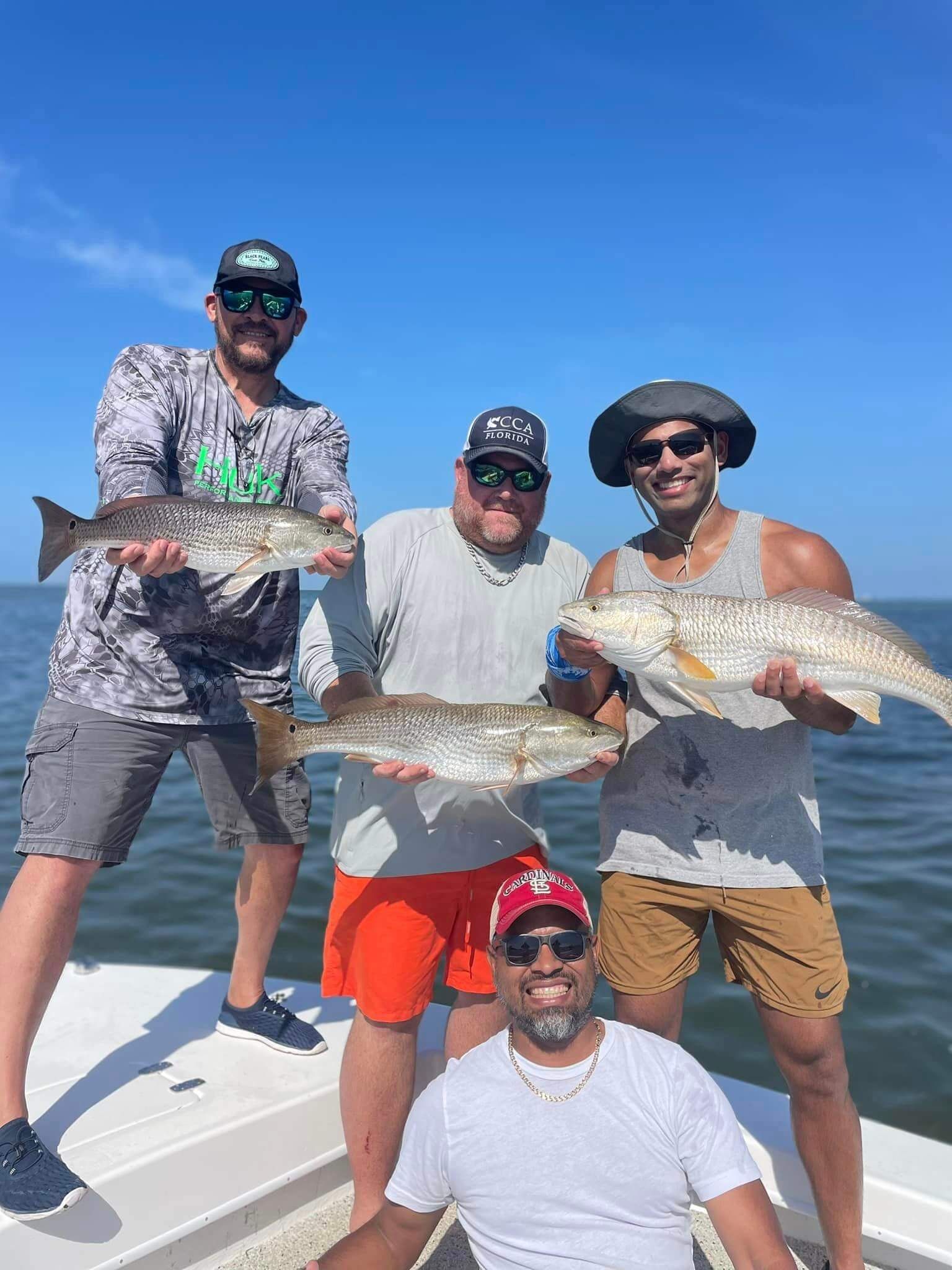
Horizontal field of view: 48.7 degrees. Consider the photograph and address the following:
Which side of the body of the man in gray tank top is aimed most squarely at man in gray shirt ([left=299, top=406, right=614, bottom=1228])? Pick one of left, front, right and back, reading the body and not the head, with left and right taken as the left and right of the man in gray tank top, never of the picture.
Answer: right

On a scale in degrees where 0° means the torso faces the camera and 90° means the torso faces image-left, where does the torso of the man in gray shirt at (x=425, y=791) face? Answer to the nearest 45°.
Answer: approximately 0°

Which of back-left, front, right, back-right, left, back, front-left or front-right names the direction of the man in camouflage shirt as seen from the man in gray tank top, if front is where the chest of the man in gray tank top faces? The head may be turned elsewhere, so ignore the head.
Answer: right

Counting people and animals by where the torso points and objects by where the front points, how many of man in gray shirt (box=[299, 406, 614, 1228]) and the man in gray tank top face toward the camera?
2

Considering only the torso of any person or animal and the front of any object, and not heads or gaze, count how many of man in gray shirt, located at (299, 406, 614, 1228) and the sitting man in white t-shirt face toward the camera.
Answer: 2

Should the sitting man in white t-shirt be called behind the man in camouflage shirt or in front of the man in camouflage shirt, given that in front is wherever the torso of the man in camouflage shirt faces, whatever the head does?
in front

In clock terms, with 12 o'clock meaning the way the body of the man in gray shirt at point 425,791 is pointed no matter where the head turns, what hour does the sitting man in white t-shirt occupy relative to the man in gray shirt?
The sitting man in white t-shirt is roughly at 11 o'clock from the man in gray shirt.

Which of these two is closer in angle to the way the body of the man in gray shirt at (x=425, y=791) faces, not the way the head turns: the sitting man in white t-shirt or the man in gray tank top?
the sitting man in white t-shirt

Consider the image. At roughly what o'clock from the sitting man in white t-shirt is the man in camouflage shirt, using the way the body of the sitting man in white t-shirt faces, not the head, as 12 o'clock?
The man in camouflage shirt is roughly at 4 o'clock from the sitting man in white t-shirt.

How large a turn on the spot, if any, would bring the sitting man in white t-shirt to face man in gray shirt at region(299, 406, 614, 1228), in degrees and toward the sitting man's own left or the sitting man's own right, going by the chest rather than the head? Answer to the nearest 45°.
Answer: approximately 135° to the sitting man's own right
